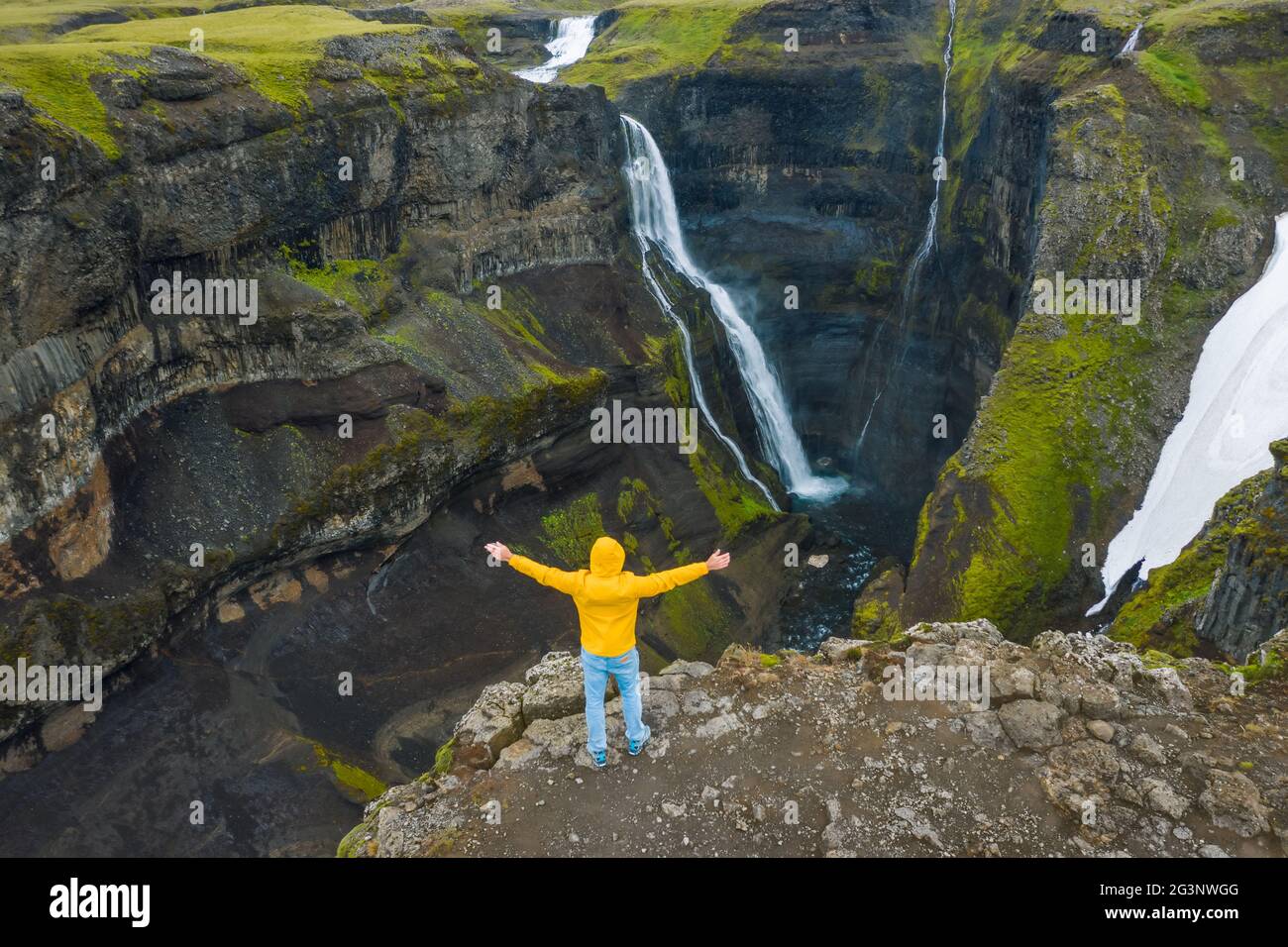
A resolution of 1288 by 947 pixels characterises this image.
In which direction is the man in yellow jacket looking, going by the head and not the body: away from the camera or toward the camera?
away from the camera

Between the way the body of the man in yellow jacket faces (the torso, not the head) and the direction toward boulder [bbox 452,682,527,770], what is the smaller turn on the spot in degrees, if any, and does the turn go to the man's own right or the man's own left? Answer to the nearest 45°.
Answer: approximately 45° to the man's own left

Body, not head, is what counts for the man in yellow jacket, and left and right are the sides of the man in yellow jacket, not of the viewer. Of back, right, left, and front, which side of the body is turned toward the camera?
back

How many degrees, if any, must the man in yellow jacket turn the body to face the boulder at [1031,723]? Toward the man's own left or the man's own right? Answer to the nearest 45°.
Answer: approximately 90° to the man's own right

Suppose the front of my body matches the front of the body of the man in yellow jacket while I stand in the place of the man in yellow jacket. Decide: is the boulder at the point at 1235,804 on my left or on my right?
on my right

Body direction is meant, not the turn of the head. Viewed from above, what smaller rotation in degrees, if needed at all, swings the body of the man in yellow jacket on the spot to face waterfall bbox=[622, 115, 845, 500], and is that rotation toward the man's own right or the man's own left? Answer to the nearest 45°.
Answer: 0° — they already face it

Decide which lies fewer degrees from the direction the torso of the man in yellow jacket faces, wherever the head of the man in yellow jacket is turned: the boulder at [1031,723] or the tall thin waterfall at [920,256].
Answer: the tall thin waterfall
